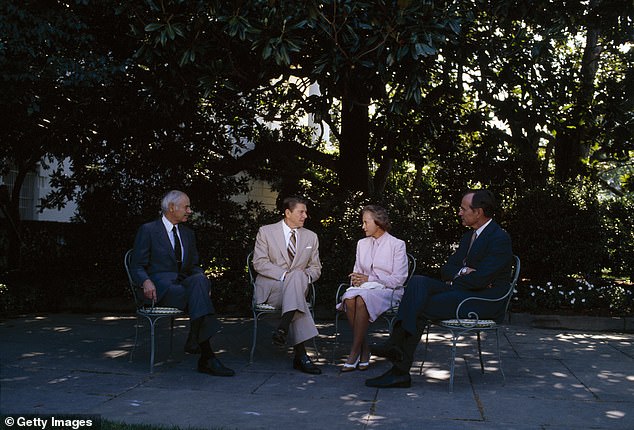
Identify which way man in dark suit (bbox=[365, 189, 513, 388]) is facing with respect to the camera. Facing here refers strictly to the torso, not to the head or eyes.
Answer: to the viewer's left

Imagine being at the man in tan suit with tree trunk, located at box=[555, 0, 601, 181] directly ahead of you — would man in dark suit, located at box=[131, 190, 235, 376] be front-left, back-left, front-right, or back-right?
back-left

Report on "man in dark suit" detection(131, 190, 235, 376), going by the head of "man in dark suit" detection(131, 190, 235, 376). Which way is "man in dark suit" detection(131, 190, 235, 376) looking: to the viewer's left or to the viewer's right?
to the viewer's right

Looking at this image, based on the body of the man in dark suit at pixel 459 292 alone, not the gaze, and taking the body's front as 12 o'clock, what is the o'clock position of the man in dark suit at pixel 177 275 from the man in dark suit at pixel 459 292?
the man in dark suit at pixel 177 275 is roughly at 12 o'clock from the man in dark suit at pixel 459 292.

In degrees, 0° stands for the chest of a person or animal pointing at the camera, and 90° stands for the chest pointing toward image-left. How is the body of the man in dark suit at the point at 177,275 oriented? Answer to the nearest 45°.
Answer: approximately 315°

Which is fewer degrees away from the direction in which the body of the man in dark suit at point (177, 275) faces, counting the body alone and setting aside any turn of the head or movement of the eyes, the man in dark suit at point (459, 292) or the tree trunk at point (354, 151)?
the man in dark suit

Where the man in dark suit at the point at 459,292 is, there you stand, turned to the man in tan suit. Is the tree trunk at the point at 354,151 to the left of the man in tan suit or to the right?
right

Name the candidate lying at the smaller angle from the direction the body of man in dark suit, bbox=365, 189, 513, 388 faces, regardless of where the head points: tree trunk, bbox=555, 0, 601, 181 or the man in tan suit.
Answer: the man in tan suit

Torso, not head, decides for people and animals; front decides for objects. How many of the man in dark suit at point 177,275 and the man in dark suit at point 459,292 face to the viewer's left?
1

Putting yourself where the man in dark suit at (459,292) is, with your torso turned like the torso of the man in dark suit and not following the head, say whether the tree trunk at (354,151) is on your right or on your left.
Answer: on your right

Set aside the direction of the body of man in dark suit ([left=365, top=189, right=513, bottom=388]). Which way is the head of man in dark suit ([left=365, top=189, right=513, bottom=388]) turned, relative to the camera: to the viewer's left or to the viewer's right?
to the viewer's left

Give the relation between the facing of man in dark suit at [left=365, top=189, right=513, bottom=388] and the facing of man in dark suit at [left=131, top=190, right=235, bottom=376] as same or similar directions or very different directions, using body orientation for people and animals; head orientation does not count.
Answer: very different directions

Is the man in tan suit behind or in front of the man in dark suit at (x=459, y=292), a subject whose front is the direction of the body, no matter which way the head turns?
in front
